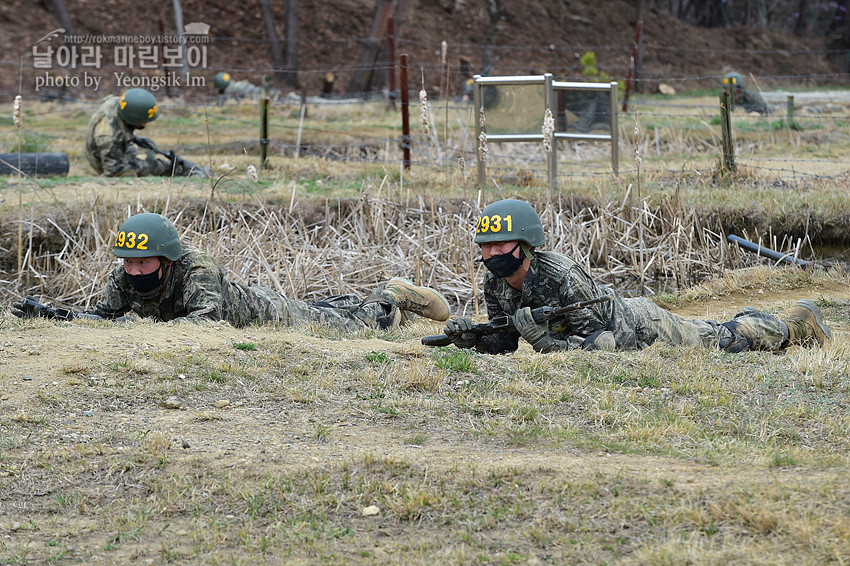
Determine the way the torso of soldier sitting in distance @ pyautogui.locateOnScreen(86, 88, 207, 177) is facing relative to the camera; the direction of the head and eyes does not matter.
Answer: to the viewer's right

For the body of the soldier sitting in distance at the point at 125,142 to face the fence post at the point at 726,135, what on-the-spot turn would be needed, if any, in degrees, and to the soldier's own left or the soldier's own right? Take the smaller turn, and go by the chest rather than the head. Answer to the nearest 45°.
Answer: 0° — they already face it

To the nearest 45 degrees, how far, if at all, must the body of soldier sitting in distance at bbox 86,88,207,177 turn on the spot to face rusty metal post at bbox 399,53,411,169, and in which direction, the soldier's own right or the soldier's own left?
0° — they already face it

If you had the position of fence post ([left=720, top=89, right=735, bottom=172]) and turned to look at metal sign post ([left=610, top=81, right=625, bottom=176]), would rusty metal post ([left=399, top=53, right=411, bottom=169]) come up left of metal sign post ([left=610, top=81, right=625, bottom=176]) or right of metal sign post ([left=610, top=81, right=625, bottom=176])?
right
